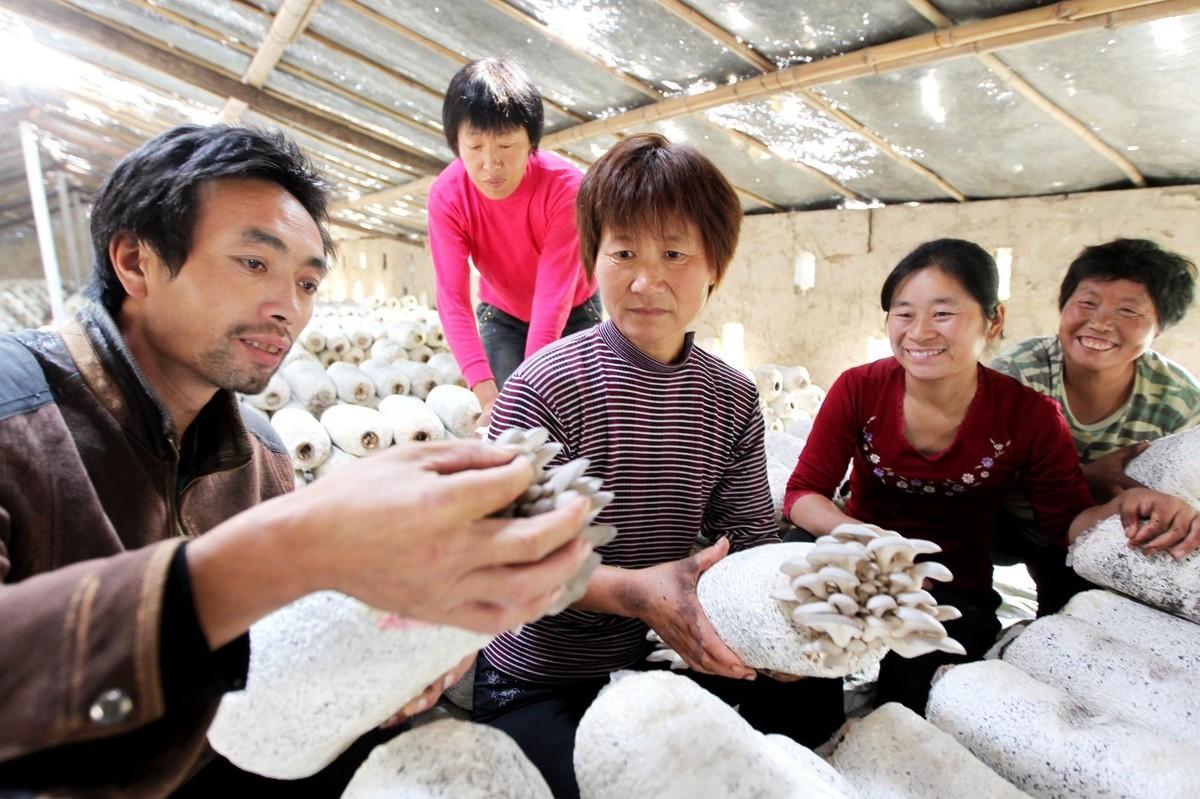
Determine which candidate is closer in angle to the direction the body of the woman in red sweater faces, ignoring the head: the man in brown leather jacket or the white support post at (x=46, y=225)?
the man in brown leather jacket

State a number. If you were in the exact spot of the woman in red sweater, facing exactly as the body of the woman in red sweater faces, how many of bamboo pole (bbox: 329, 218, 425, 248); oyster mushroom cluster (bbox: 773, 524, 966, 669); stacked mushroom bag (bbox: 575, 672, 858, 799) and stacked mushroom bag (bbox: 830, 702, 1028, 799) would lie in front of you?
3

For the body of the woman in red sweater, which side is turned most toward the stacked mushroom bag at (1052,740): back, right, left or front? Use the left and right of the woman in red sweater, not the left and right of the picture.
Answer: front

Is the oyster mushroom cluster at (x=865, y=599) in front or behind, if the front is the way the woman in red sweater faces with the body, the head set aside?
in front

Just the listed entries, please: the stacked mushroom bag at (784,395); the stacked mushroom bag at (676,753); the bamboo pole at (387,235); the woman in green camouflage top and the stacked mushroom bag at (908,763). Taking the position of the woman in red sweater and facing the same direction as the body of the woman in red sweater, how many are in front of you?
2

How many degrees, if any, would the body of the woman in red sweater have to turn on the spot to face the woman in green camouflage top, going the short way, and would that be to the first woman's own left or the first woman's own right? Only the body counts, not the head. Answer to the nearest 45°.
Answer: approximately 135° to the first woman's own left

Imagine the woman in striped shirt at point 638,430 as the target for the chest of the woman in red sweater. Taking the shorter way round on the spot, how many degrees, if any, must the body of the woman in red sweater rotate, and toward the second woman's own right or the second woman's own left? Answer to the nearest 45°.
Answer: approximately 45° to the second woman's own right

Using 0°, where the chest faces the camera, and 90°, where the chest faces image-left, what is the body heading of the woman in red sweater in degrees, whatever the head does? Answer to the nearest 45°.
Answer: approximately 0°

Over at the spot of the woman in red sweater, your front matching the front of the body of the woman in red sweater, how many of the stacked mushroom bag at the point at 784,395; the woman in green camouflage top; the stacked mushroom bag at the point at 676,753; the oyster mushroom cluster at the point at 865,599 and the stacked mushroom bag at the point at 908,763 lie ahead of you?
3

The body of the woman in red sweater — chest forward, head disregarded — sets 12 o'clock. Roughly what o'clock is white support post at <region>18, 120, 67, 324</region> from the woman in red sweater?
The white support post is roughly at 3 o'clock from the woman in red sweater.

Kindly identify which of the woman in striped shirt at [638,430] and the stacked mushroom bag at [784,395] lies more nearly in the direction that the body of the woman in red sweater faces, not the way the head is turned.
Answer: the woman in striped shirt

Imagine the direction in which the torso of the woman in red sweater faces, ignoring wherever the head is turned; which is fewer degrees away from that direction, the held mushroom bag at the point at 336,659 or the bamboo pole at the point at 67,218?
the held mushroom bag

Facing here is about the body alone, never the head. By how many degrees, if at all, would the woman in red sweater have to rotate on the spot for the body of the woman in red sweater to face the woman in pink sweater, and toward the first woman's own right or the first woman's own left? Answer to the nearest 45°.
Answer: approximately 90° to the first woman's own right

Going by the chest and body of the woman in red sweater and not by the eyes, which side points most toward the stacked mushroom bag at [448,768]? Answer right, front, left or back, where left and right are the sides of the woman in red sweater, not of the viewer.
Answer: front
